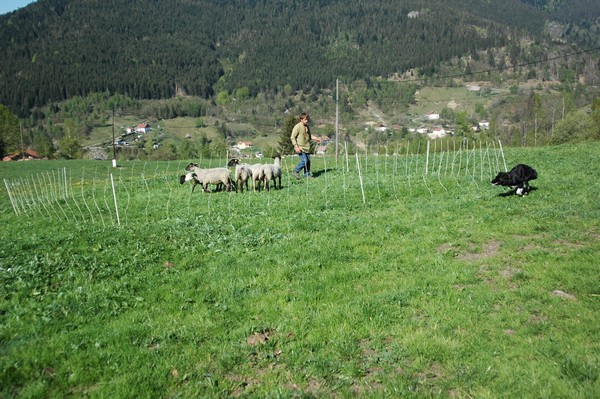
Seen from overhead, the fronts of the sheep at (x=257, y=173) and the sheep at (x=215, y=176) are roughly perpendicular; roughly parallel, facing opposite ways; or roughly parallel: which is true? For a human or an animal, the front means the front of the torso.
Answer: roughly perpendicular

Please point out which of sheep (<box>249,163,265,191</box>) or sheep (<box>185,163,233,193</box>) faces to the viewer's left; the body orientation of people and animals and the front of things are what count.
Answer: sheep (<box>185,163,233,193</box>)

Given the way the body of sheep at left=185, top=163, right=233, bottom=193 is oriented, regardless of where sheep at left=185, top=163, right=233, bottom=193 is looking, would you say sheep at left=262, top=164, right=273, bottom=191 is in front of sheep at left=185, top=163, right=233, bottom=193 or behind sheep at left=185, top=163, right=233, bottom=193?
behind

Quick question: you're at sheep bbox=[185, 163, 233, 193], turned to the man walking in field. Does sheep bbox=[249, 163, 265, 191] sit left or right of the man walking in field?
right

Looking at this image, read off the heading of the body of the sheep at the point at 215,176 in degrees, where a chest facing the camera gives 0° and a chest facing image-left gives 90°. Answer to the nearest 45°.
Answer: approximately 90°

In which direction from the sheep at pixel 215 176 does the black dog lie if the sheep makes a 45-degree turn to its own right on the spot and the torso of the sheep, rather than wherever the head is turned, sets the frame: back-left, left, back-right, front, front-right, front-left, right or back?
back

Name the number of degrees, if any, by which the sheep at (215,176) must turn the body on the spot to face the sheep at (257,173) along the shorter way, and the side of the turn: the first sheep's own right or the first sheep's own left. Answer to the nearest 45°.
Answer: approximately 135° to the first sheep's own left

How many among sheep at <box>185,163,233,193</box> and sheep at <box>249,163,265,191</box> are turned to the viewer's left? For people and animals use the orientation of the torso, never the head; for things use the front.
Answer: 1
